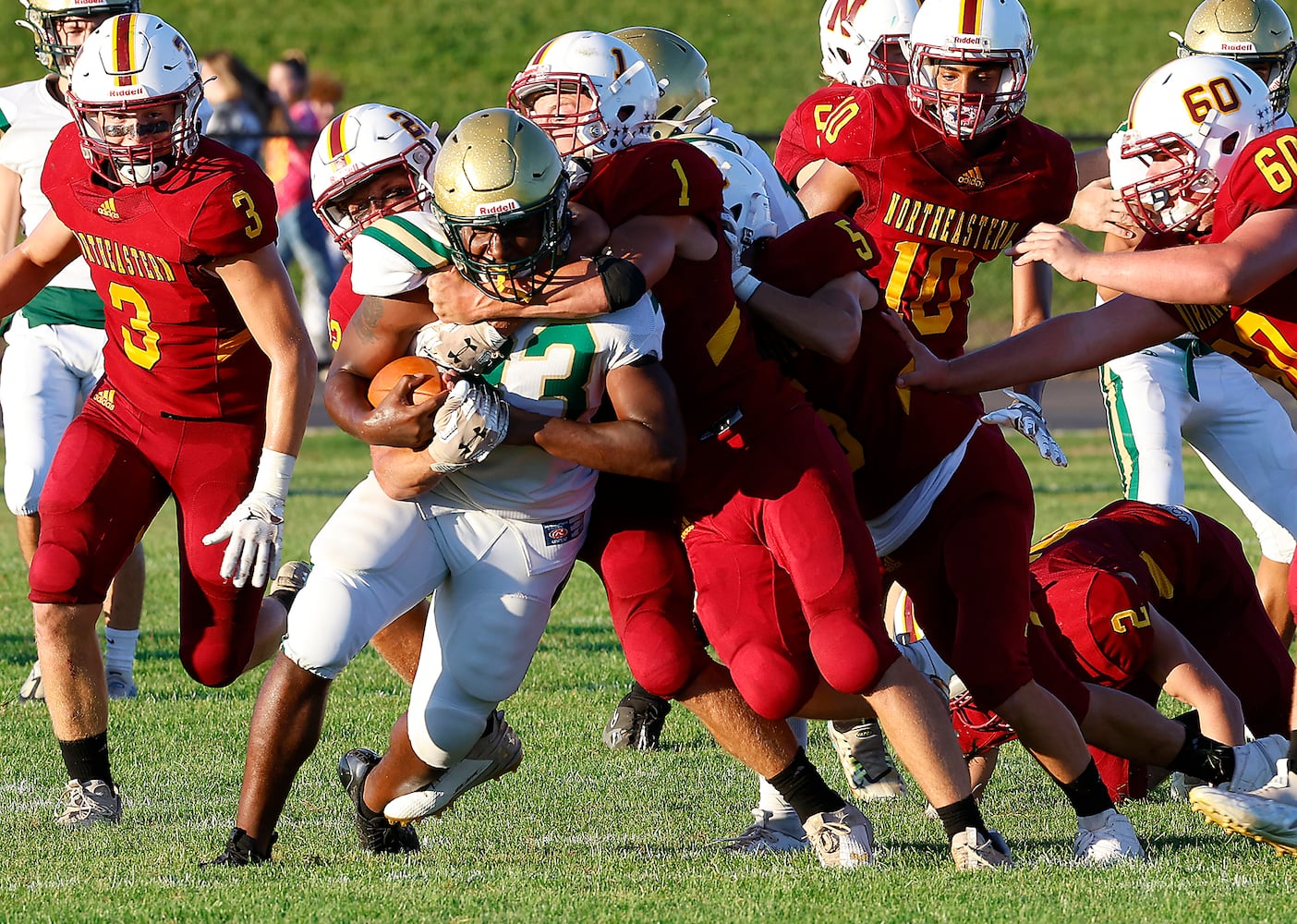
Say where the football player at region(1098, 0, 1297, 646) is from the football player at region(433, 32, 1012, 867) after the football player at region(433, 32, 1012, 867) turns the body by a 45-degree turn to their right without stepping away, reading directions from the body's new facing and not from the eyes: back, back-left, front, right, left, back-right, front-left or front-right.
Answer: back-right

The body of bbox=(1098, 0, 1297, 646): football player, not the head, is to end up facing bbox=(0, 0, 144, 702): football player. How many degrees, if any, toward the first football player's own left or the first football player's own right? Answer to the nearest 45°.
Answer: approximately 45° to the first football player's own right

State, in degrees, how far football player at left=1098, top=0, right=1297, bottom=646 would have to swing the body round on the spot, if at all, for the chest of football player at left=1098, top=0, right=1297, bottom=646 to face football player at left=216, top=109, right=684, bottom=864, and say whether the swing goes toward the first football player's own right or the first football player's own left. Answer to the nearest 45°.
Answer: approximately 45° to the first football player's own right
